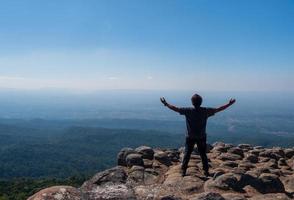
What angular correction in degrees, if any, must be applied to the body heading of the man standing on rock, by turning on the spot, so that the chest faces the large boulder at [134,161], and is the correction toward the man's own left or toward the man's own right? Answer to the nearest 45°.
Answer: approximately 45° to the man's own left

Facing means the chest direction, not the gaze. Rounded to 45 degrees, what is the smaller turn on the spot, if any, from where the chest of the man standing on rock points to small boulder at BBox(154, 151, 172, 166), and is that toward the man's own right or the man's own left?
0° — they already face it

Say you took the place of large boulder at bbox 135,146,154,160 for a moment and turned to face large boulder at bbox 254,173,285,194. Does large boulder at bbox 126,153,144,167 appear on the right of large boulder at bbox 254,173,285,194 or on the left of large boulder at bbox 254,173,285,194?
right

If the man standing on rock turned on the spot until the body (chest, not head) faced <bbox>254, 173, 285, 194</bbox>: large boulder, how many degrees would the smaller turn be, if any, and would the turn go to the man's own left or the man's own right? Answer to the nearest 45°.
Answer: approximately 135° to the man's own right

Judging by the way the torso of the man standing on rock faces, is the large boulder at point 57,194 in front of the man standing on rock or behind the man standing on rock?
behind

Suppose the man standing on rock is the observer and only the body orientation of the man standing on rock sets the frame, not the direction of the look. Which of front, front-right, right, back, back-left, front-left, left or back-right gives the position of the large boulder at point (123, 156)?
front-left

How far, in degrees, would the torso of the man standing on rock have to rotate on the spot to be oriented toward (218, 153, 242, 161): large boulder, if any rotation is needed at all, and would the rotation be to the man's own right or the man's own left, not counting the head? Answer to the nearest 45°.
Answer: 0° — they already face it

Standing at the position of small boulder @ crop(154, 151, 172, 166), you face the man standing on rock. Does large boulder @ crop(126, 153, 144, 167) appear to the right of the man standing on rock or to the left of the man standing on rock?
right

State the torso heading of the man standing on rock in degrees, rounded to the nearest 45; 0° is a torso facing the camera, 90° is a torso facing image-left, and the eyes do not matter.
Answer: approximately 180°

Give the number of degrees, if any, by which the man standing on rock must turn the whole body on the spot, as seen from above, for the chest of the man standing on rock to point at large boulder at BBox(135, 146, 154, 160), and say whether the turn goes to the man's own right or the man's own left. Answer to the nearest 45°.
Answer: approximately 45° to the man's own left
